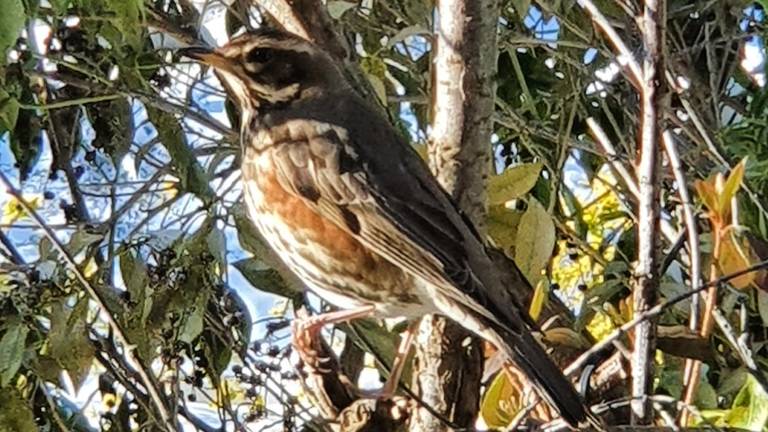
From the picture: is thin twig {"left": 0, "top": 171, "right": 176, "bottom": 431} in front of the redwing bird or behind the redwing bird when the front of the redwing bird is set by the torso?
in front

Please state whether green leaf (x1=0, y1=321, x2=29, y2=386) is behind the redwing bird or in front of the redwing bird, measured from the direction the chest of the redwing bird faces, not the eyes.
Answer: in front

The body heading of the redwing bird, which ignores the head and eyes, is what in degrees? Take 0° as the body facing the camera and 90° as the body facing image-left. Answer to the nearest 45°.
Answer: approximately 90°

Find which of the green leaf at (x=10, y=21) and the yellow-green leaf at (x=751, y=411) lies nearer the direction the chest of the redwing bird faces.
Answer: the green leaf

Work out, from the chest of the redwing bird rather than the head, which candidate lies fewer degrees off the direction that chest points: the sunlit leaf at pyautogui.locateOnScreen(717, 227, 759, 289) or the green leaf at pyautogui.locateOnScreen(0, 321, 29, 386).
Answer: the green leaf

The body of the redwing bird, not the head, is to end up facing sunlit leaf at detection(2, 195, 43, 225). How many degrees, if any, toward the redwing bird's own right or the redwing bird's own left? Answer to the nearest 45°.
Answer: approximately 45° to the redwing bird's own right
